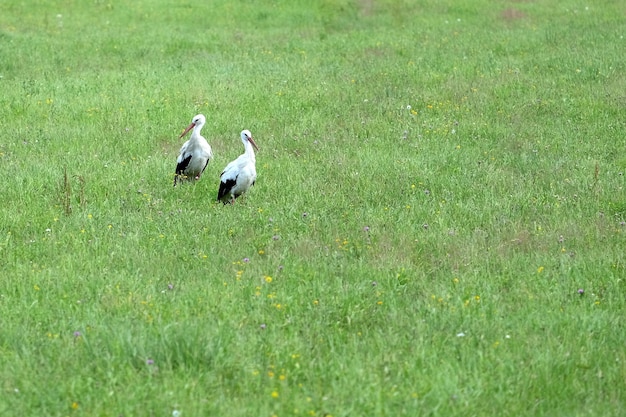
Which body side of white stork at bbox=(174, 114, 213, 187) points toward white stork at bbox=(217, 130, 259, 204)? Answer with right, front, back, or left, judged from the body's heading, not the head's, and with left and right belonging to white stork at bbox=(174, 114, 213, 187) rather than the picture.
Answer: front

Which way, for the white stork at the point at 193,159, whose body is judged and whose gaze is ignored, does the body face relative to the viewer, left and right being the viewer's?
facing the viewer and to the right of the viewer
